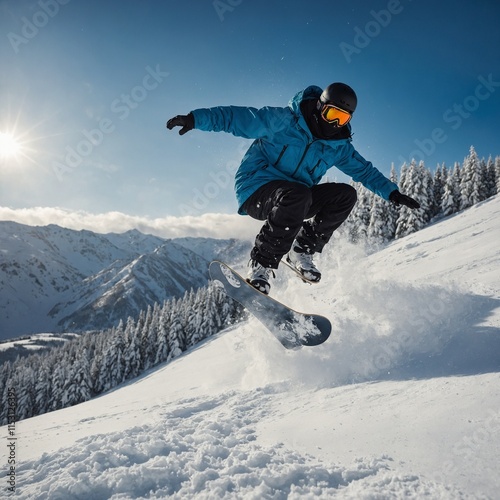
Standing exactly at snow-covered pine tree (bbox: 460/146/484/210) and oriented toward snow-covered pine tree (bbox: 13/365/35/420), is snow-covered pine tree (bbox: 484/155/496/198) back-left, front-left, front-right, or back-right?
back-right

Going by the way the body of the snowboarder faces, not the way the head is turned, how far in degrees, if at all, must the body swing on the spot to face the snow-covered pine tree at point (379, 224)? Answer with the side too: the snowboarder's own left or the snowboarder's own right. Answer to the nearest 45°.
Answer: approximately 135° to the snowboarder's own left

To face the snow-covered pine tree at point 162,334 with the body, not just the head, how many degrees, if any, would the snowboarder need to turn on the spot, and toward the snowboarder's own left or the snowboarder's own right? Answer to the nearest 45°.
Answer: approximately 180°

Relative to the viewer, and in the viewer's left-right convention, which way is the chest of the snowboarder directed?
facing the viewer and to the right of the viewer

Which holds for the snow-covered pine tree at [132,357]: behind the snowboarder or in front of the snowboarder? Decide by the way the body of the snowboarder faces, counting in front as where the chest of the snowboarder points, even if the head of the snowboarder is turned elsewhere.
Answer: behind

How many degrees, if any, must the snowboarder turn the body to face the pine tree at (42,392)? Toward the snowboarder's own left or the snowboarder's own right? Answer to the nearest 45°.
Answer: approximately 180°

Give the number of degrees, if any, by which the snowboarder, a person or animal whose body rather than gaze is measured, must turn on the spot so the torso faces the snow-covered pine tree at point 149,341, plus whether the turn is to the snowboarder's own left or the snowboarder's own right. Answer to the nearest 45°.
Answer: approximately 180°

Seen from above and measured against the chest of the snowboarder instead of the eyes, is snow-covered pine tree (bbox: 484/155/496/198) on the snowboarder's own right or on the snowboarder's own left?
on the snowboarder's own left

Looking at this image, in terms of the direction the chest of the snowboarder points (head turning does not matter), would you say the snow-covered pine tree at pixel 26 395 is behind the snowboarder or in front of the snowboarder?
behind

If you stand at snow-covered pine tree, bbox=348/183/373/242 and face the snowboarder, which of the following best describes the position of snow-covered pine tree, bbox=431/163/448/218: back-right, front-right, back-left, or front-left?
back-left

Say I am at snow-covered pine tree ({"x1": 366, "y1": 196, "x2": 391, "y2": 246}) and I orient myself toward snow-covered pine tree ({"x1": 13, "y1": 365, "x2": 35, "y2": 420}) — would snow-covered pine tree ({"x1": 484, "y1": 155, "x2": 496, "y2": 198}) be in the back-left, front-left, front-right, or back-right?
back-right

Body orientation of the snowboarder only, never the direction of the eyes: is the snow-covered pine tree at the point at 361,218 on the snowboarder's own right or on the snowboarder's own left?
on the snowboarder's own left

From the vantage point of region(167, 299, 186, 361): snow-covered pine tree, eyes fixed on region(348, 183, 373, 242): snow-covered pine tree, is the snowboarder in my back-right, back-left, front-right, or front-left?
front-right
